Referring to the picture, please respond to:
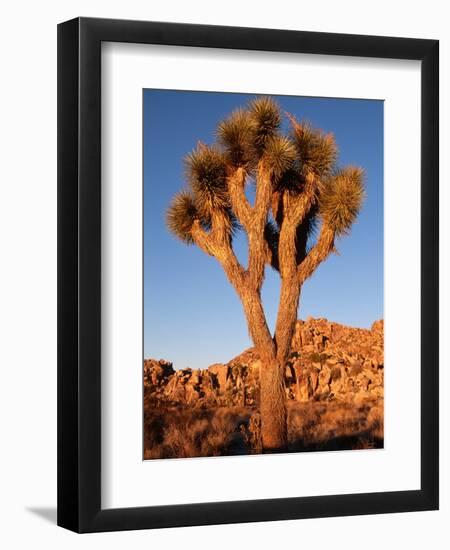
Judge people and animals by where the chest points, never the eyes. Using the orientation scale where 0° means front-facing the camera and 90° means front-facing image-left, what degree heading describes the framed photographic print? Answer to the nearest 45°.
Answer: approximately 315°
